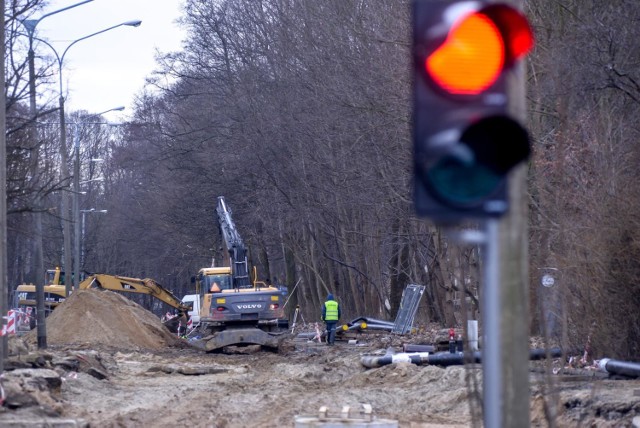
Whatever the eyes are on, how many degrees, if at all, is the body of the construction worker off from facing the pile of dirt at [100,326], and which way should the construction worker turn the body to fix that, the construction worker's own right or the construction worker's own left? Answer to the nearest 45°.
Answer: approximately 90° to the construction worker's own left

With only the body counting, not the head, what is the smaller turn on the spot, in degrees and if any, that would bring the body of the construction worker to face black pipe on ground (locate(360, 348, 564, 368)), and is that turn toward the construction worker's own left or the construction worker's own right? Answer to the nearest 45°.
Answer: approximately 180°

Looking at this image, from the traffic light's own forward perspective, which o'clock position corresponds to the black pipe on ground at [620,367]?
The black pipe on ground is roughly at 8 o'clock from the traffic light.

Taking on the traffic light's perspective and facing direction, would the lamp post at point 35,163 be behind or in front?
behind

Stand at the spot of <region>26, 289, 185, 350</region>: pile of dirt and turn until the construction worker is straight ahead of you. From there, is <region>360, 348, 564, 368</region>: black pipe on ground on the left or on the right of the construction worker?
right

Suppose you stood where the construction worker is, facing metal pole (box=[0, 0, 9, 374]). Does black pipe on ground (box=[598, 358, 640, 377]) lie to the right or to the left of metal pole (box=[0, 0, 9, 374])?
left

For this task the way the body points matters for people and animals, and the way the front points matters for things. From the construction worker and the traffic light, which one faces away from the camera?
the construction worker

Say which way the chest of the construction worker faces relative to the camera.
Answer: away from the camera

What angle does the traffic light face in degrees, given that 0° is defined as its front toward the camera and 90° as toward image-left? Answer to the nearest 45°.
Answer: approximately 315°

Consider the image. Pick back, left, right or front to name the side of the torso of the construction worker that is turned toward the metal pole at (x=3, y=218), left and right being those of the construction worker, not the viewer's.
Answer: back

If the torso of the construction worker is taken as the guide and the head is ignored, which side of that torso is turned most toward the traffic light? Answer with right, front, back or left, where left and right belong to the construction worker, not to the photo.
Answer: back

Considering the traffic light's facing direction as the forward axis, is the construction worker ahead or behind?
behind

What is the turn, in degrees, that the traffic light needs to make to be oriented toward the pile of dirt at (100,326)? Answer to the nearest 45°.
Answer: approximately 180°

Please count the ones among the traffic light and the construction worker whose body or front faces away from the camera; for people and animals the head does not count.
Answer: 1
